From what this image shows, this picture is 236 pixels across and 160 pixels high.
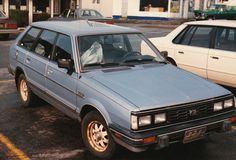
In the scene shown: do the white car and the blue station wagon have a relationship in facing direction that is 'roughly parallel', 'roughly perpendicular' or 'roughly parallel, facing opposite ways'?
roughly parallel

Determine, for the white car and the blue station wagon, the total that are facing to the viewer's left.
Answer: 0

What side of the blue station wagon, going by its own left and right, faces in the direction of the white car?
left

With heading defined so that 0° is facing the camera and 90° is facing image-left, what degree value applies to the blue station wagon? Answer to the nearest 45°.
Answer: approximately 315°
